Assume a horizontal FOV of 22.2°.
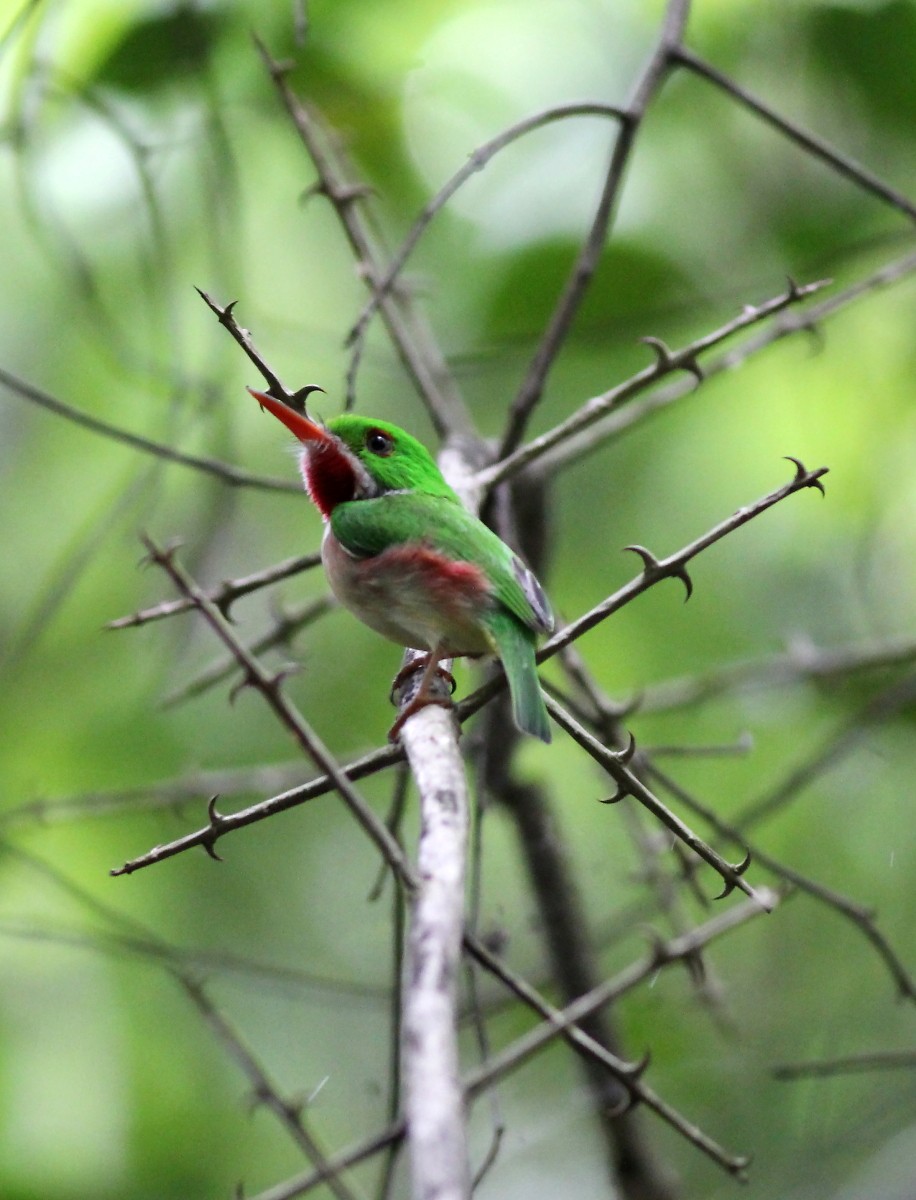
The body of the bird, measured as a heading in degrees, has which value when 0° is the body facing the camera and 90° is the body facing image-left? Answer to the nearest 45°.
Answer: approximately 90°
